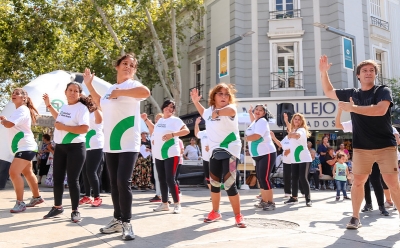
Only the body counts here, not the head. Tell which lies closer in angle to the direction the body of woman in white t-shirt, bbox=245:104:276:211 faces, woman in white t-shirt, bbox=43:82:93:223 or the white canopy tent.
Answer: the woman in white t-shirt

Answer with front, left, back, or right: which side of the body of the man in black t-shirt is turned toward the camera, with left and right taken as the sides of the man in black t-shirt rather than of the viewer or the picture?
front

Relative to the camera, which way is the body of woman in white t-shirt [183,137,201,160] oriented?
toward the camera

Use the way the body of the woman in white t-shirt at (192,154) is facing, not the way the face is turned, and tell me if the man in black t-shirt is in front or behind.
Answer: in front

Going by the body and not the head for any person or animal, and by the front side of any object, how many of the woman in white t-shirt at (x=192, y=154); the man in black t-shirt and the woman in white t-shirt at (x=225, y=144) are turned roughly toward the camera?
3

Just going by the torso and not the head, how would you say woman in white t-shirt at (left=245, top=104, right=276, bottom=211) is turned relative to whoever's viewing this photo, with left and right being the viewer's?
facing the viewer and to the left of the viewer

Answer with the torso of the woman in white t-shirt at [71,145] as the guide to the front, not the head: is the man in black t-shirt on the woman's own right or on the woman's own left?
on the woman's own left

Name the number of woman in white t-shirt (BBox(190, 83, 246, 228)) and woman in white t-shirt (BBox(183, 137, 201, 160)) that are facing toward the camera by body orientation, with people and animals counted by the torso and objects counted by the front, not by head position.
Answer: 2

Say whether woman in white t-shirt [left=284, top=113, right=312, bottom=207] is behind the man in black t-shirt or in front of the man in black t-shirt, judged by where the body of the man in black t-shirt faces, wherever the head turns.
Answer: behind

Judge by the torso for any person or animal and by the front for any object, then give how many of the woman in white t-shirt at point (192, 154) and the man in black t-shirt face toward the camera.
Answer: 2
